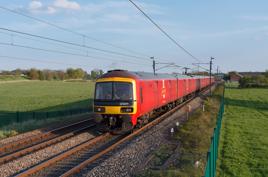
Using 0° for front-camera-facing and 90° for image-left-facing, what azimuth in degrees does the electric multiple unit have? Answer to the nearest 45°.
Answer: approximately 45°

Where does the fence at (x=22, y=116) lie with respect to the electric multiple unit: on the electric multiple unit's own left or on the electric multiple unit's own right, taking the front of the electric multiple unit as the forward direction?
on the electric multiple unit's own right

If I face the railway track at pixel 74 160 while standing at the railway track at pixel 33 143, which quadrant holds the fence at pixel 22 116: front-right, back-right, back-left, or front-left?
back-left
